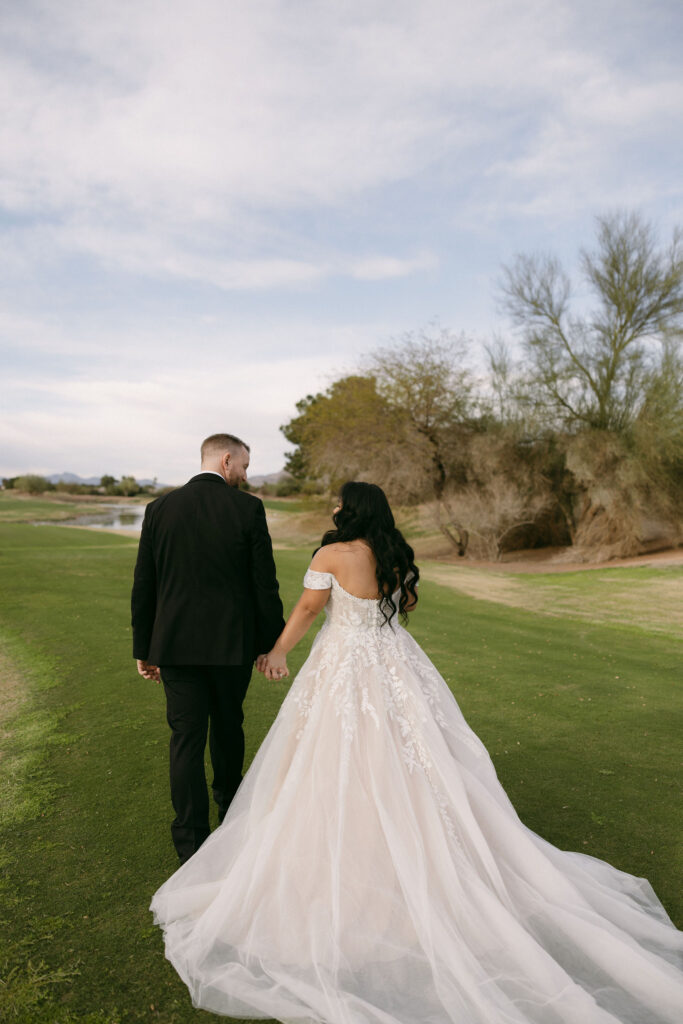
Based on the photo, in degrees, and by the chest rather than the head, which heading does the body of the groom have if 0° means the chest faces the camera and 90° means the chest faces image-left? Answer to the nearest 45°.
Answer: approximately 180°

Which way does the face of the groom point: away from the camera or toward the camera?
away from the camera
